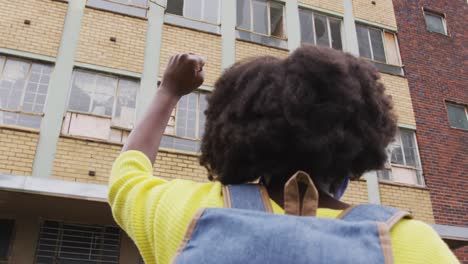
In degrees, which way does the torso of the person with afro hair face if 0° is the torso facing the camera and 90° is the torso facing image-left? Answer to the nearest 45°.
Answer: approximately 180°

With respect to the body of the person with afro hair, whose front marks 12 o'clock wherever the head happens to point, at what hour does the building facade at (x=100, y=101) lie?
The building facade is roughly at 11 o'clock from the person with afro hair.

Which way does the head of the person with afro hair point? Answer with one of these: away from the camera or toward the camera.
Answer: away from the camera
